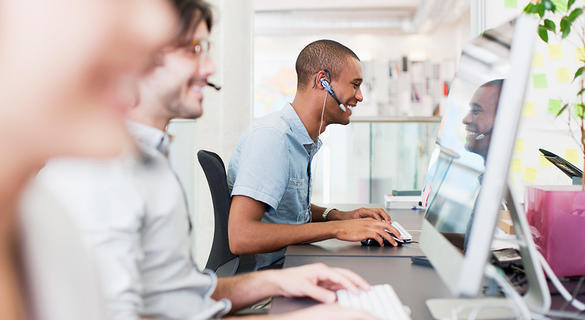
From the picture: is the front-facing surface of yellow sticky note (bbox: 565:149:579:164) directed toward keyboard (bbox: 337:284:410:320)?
yes

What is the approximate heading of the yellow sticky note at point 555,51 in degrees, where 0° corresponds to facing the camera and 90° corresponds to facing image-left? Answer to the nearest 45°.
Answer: approximately 0°

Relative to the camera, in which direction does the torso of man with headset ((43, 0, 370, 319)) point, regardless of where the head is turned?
to the viewer's right

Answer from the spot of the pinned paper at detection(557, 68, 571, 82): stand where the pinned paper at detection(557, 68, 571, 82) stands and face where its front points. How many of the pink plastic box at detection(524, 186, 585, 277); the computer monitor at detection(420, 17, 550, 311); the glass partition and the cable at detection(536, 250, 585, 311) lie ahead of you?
3

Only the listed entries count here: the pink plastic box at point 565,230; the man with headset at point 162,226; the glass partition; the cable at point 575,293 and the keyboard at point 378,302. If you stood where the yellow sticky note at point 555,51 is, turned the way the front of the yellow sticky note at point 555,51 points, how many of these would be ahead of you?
4

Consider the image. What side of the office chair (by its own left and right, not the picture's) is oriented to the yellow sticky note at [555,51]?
front

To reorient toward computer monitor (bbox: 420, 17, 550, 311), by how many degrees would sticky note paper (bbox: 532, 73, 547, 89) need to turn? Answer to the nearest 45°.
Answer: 0° — it already faces it

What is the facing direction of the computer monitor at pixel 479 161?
to the viewer's left

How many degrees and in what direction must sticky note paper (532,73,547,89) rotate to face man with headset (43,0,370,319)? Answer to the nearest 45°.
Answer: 0° — it already faces them

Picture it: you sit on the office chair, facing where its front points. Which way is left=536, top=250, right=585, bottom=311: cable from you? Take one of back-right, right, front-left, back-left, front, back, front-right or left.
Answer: front-right

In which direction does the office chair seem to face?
to the viewer's right

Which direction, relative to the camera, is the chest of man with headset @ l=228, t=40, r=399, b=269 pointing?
to the viewer's right

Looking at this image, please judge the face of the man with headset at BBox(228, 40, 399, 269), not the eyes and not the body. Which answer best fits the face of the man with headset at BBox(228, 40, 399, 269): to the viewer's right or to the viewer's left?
to the viewer's right
